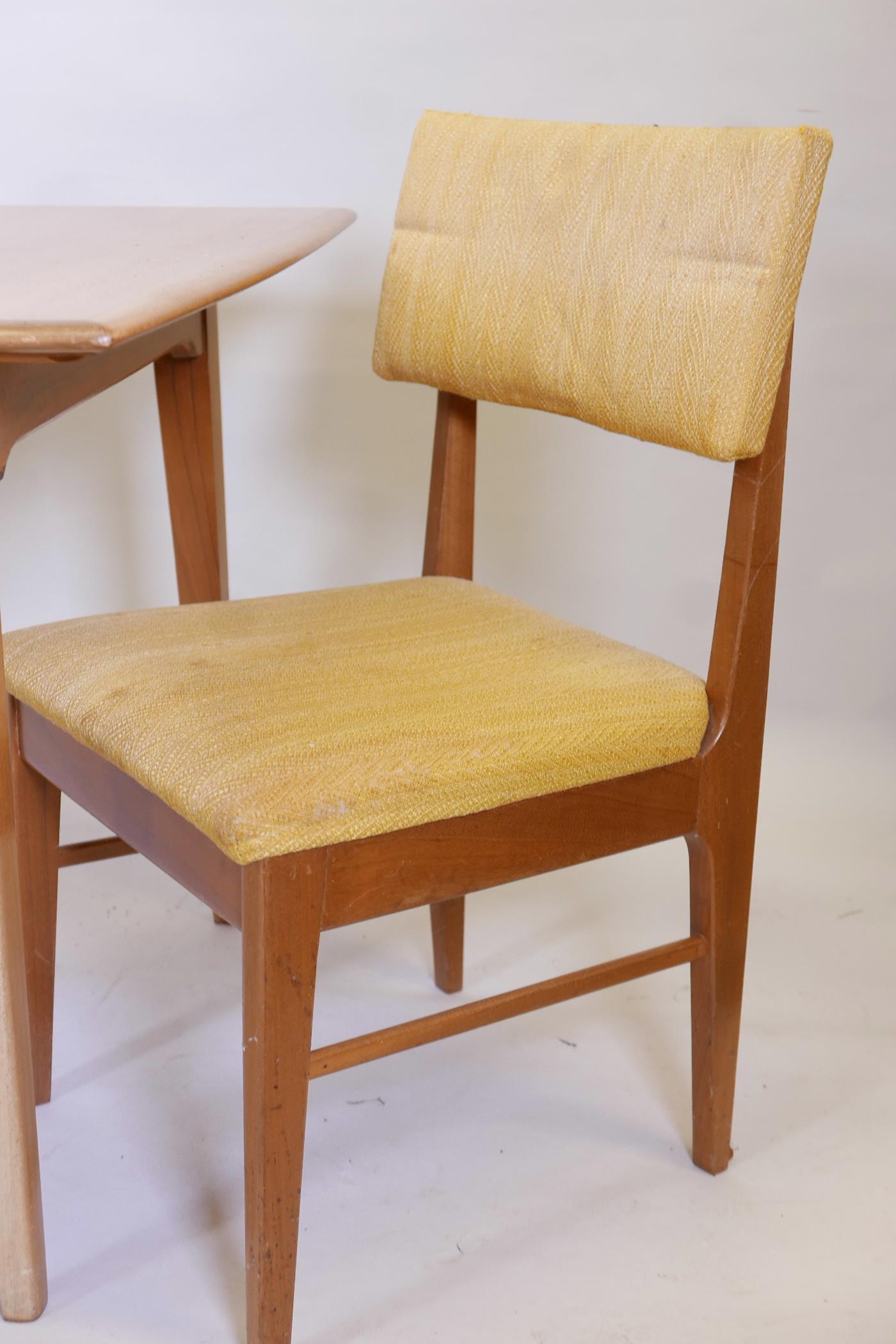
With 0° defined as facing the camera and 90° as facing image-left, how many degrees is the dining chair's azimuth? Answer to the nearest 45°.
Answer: approximately 45°
